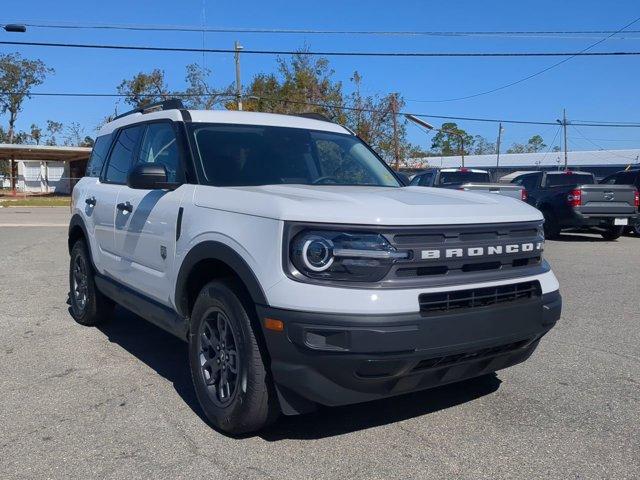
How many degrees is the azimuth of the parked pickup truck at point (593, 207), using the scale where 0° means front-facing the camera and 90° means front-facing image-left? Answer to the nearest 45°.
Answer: approximately 135°

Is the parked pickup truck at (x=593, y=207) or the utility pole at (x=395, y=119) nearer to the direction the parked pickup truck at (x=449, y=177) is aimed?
the utility pole

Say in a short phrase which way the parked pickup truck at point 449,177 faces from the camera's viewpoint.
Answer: facing away from the viewer and to the left of the viewer

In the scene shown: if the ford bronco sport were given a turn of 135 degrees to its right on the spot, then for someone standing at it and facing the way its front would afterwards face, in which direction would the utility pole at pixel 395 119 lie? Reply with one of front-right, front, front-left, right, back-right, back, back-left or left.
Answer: right

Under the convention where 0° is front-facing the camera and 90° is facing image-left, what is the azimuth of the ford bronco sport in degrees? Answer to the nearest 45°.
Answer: approximately 315°

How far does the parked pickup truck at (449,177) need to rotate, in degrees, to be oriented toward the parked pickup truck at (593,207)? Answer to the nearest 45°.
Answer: approximately 135° to its right

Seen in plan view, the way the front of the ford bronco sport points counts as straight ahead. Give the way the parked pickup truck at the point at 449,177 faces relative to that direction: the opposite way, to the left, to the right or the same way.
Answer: the opposite way

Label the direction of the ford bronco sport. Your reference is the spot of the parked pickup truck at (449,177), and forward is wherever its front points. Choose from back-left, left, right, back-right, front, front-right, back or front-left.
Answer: back-left

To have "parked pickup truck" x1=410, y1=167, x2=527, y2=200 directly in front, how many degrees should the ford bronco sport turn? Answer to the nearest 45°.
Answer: approximately 135° to its left

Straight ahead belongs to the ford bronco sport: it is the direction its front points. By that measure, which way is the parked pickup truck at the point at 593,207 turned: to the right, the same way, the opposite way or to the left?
the opposite way
